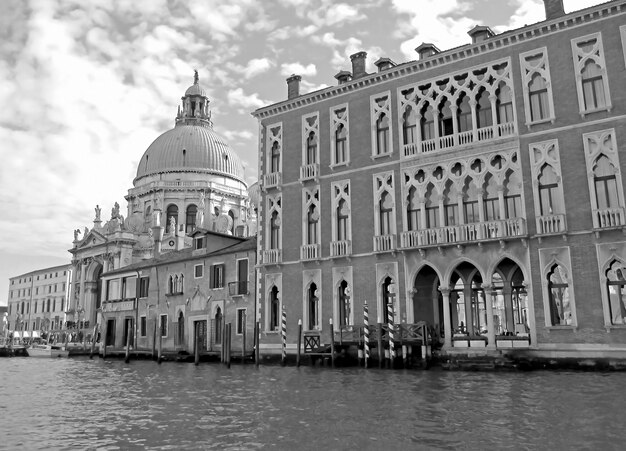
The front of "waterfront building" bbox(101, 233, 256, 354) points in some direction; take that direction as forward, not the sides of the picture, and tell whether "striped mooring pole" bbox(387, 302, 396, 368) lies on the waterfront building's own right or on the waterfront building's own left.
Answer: on the waterfront building's own left

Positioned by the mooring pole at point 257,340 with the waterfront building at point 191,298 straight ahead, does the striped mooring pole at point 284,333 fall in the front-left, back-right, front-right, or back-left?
back-right

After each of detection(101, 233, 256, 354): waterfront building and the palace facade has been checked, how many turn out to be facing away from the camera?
0

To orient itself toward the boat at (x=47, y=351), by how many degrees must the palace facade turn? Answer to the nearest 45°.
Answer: approximately 90° to its right

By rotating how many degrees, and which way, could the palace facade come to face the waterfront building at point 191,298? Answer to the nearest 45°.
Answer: approximately 90° to its right

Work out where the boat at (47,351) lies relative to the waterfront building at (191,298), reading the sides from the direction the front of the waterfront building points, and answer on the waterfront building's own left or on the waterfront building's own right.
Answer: on the waterfront building's own right

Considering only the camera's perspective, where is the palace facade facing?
facing the viewer and to the left of the viewer

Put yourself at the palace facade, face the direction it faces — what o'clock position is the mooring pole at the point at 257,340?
The mooring pole is roughly at 2 o'clock from the palace facade.

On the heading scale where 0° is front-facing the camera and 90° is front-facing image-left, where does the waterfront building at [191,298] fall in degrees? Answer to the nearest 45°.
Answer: approximately 45°
